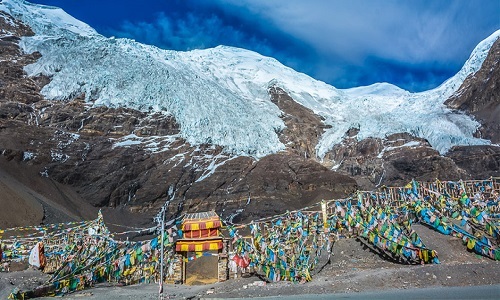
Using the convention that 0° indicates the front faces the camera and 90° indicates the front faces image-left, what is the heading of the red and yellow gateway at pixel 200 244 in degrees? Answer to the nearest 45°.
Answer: approximately 0°
